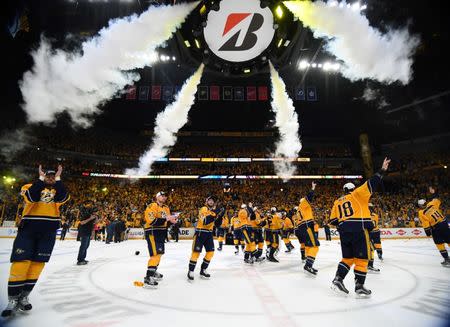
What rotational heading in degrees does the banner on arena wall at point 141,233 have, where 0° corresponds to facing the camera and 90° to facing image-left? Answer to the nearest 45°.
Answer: approximately 0°

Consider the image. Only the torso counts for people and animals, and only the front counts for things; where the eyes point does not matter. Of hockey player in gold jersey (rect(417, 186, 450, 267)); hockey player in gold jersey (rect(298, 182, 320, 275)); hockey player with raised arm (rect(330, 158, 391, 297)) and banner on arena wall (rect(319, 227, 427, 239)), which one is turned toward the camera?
the banner on arena wall

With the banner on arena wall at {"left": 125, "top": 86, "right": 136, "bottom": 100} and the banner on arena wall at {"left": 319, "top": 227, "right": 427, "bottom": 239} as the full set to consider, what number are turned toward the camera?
2

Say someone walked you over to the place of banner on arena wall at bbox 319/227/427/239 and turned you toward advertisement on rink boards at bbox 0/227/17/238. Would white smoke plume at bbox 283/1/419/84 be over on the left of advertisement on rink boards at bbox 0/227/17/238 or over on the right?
left

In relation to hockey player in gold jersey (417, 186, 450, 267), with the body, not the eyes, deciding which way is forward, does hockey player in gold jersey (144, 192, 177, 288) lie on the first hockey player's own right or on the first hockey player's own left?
on the first hockey player's own left

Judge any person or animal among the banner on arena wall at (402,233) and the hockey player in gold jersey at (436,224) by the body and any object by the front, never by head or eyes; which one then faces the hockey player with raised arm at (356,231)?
the banner on arena wall

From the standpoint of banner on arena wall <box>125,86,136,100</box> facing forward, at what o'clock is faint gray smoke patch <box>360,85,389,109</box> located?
The faint gray smoke patch is roughly at 10 o'clock from the banner on arena wall.

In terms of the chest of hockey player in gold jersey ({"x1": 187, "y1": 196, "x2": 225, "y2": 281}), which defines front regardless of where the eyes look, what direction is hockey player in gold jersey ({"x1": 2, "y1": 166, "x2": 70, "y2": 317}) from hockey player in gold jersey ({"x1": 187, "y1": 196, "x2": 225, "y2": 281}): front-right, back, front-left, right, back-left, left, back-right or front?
right

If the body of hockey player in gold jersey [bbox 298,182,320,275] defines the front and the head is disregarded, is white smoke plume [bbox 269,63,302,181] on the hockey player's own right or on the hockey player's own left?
on the hockey player's own left

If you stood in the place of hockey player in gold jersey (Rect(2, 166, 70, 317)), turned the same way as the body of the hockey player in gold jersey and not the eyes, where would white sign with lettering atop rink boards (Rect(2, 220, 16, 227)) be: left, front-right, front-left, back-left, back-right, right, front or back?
back

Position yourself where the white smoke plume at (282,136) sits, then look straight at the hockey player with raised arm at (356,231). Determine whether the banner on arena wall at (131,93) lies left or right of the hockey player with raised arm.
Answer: right

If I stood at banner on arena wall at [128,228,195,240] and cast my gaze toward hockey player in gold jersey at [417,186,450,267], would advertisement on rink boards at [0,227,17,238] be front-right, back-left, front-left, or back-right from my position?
back-right

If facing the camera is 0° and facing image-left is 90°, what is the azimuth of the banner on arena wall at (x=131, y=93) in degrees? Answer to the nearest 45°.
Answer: approximately 0°

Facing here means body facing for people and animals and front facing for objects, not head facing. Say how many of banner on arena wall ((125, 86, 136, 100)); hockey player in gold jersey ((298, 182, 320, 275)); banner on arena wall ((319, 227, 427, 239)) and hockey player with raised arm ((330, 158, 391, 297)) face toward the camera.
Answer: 2
